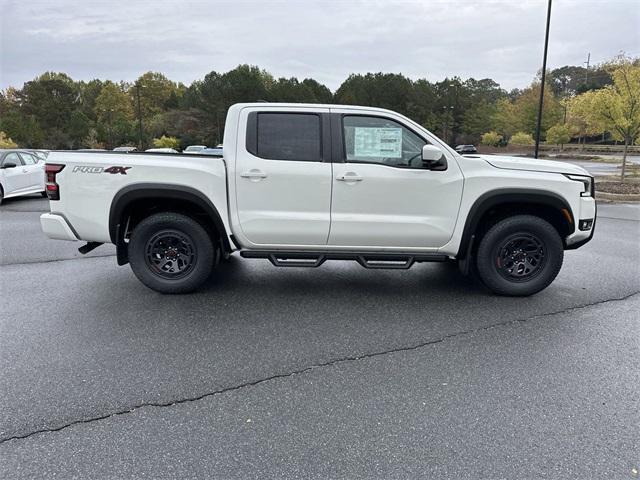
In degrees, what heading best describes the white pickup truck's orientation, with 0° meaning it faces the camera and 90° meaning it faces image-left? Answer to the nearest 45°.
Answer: approximately 270°

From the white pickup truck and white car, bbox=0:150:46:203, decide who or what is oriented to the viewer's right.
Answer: the white pickup truck

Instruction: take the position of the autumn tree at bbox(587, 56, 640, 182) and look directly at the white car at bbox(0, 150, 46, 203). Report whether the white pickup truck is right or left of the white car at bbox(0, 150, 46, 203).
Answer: left

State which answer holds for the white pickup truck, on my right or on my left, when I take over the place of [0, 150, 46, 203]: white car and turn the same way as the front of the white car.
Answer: on my left

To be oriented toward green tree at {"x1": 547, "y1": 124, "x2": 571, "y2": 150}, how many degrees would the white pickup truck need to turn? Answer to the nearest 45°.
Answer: approximately 45° to its left

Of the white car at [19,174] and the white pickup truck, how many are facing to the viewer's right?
1

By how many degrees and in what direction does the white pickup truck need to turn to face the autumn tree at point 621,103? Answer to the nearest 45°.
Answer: approximately 45° to its left

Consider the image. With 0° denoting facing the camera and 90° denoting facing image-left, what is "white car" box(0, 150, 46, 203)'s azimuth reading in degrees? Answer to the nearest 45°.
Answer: approximately 45°

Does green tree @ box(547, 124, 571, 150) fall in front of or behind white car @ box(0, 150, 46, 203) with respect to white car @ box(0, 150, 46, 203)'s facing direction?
behind

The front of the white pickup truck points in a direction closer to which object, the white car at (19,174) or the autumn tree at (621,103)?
the autumn tree
